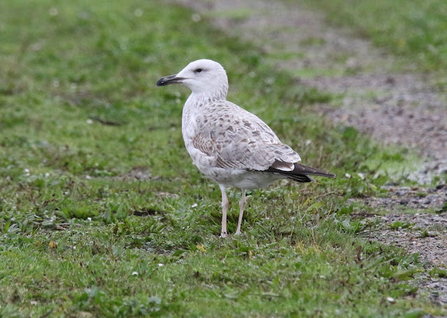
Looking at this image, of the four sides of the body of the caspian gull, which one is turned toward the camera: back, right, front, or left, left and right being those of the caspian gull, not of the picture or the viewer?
left
